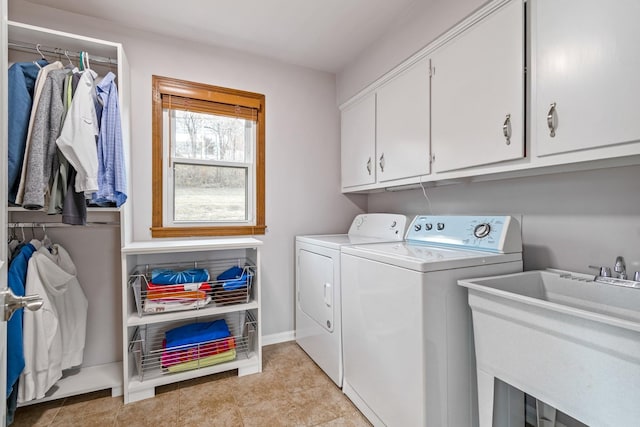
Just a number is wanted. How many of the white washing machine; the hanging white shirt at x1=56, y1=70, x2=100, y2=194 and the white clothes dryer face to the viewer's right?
1

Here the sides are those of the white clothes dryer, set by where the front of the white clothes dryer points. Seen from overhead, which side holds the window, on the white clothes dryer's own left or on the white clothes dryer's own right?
on the white clothes dryer's own right

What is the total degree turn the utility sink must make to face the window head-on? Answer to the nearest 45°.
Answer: approximately 45° to its right

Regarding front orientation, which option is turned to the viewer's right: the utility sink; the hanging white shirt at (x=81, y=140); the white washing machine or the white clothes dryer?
the hanging white shirt

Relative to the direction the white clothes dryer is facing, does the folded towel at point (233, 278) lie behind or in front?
in front

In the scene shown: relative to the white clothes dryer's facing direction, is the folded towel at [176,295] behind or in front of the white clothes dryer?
in front

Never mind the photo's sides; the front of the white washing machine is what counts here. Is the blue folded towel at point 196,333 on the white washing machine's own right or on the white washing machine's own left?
on the white washing machine's own right

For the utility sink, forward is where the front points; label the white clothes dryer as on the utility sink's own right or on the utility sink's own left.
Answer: on the utility sink's own right

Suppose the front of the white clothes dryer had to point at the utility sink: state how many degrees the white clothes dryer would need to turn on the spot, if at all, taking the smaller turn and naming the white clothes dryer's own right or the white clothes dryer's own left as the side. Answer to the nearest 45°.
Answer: approximately 90° to the white clothes dryer's own left

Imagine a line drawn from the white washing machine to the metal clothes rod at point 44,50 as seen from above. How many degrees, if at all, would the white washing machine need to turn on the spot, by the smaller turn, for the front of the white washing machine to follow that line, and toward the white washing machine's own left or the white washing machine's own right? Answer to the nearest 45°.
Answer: approximately 45° to the white washing machine's own right
